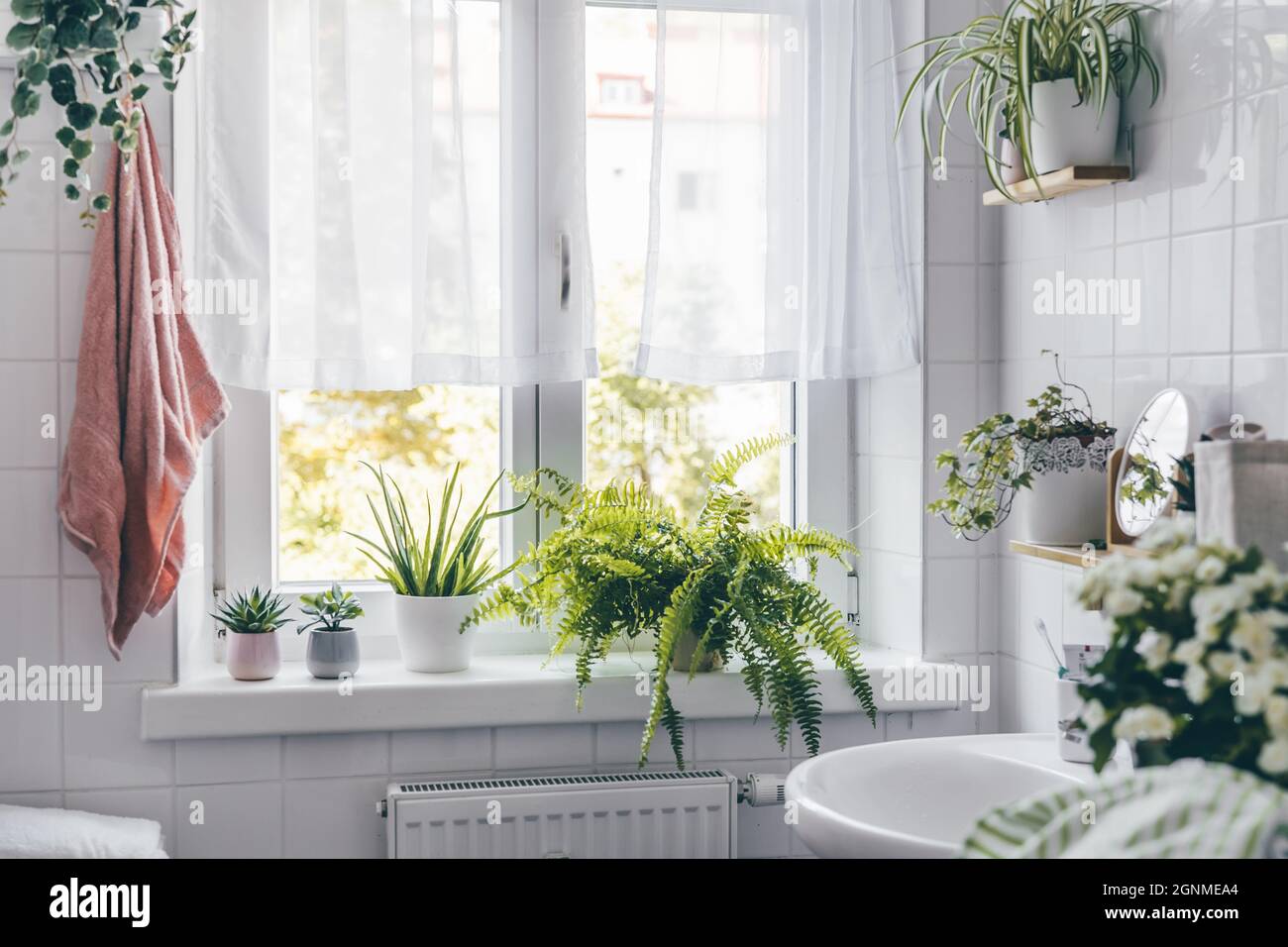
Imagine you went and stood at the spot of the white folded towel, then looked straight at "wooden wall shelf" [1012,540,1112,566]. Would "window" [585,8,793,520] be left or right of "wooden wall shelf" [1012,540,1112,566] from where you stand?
left

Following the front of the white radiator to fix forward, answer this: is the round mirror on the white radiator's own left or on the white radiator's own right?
on the white radiator's own left

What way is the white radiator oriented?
toward the camera
